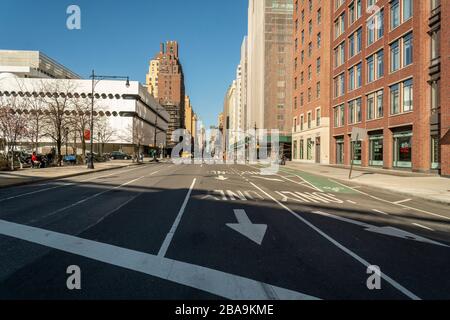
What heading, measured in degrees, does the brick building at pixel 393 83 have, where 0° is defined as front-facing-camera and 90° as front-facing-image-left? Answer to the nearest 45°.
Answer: approximately 45°

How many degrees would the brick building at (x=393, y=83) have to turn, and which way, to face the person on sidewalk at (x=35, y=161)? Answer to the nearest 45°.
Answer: approximately 45° to its right
